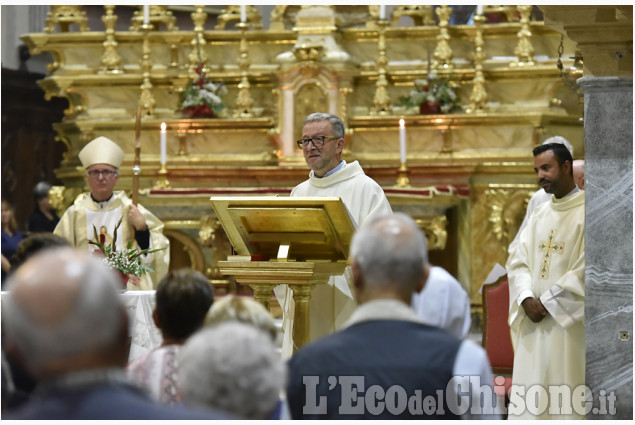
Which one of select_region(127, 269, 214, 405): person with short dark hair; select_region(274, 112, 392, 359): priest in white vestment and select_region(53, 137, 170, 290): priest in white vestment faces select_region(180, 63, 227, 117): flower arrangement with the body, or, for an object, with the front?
the person with short dark hair

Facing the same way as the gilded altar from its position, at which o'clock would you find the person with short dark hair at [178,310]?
The person with short dark hair is roughly at 12 o'clock from the gilded altar.

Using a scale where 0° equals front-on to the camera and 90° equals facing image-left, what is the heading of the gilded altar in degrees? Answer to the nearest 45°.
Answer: approximately 0°

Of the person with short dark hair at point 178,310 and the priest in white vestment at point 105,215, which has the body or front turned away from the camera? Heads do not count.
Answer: the person with short dark hair

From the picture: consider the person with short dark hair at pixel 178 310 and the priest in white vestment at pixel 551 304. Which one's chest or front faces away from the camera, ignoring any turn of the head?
the person with short dark hair

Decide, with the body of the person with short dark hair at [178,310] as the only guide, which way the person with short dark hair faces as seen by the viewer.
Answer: away from the camera

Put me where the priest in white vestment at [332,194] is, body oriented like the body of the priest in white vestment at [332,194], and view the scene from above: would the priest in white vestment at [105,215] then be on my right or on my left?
on my right

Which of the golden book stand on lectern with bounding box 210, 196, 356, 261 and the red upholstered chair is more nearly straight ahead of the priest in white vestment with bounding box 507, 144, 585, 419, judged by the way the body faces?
the golden book stand on lectern

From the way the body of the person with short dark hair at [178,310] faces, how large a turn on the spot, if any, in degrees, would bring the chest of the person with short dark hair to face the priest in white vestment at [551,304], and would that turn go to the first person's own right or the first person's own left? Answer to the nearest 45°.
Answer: approximately 45° to the first person's own right

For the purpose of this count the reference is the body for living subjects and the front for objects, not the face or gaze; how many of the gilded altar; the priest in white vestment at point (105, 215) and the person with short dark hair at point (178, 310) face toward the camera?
2
